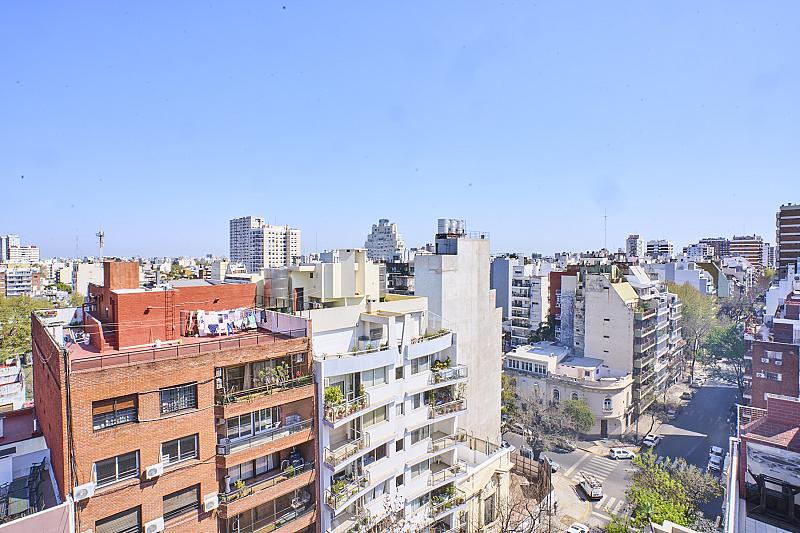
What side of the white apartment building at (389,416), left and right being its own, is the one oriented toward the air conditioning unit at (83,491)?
right

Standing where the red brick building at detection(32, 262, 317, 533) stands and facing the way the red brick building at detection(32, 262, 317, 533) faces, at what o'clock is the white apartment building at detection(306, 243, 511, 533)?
The white apartment building is roughly at 10 o'clock from the red brick building.

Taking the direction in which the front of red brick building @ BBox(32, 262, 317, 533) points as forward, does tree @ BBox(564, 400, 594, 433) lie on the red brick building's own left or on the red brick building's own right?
on the red brick building's own left

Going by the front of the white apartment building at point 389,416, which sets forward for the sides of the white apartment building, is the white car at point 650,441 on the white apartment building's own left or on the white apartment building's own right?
on the white apartment building's own left

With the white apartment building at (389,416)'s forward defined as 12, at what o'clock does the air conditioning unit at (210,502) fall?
The air conditioning unit is roughly at 3 o'clock from the white apartment building.

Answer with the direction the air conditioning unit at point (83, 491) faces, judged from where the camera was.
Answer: facing the viewer and to the right of the viewer

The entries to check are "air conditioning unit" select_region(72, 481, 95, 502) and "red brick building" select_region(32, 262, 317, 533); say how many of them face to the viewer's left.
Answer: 0

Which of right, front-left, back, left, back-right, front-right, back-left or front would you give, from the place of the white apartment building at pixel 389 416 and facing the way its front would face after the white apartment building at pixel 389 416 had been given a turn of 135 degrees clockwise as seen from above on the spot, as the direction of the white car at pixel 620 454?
back-right

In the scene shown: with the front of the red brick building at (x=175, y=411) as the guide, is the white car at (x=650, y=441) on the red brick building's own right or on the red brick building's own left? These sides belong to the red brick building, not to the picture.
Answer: on the red brick building's own left

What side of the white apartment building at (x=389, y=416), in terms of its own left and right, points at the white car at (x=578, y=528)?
left
